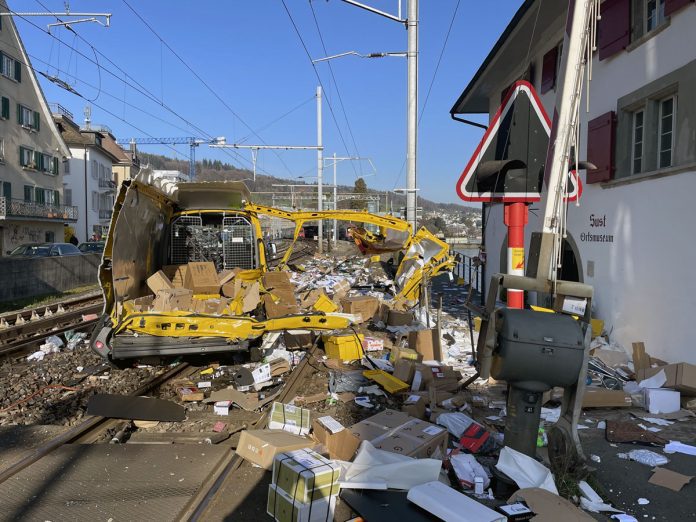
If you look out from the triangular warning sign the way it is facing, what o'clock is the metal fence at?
The metal fence is roughly at 6 o'clock from the triangular warning sign.

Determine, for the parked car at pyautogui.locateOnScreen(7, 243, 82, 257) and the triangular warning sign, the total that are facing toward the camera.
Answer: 1

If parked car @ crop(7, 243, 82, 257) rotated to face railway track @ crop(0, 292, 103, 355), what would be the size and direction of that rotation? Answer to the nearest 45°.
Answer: approximately 90° to its right

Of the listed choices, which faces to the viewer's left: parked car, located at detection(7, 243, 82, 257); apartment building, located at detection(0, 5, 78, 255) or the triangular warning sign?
the parked car

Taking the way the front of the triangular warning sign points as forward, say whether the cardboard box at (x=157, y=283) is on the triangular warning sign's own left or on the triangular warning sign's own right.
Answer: on the triangular warning sign's own right

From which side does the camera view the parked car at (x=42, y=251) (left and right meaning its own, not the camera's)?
left

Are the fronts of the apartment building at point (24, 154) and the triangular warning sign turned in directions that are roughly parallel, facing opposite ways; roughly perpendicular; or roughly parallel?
roughly perpendicular

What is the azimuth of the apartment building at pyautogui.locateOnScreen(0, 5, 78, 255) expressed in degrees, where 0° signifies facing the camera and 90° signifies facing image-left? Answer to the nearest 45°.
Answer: approximately 315°

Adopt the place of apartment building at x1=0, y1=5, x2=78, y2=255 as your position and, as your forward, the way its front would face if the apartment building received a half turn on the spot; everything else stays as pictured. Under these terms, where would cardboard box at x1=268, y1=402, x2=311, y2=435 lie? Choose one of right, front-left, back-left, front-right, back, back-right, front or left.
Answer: back-left

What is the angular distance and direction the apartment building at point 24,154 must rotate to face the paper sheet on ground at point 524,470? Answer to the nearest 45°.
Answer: approximately 45° to its right

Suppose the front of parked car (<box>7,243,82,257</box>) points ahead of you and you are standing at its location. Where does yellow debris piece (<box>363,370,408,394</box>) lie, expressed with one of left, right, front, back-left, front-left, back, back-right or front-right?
left

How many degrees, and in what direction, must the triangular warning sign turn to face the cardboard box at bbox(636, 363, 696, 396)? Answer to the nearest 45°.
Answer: approximately 135° to its left

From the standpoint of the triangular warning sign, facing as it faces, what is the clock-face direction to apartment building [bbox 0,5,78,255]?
The apartment building is roughly at 4 o'clock from the triangular warning sign.

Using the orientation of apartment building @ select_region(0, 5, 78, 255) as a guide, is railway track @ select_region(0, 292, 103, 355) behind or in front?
in front

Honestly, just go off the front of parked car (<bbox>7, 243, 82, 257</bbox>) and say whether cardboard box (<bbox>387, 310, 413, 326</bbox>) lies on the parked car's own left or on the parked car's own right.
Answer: on the parked car's own left

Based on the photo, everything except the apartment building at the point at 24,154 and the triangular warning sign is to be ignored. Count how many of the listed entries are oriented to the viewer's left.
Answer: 0

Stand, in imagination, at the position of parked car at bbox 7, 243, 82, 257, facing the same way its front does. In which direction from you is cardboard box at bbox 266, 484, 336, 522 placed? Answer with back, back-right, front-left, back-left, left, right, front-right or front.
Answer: left

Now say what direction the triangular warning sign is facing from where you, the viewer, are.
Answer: facing the viewer

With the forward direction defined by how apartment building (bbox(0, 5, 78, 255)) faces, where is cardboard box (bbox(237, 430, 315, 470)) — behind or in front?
in front
